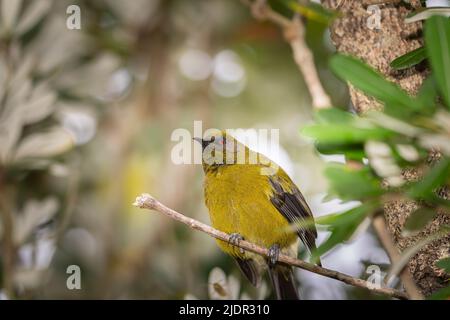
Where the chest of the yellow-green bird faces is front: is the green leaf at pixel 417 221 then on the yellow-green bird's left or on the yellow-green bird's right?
on the yellow-green bird's left

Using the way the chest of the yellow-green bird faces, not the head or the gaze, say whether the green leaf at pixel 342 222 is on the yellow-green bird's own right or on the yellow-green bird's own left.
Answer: on the yellow-green bird's own left

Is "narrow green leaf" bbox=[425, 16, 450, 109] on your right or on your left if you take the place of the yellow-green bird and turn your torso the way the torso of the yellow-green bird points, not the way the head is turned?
on your left

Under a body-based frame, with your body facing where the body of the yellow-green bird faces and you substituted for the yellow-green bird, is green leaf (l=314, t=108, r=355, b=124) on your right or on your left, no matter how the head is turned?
on your left

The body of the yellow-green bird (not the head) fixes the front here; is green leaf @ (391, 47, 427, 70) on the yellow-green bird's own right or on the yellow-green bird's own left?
on the yellow-green bird's own left
